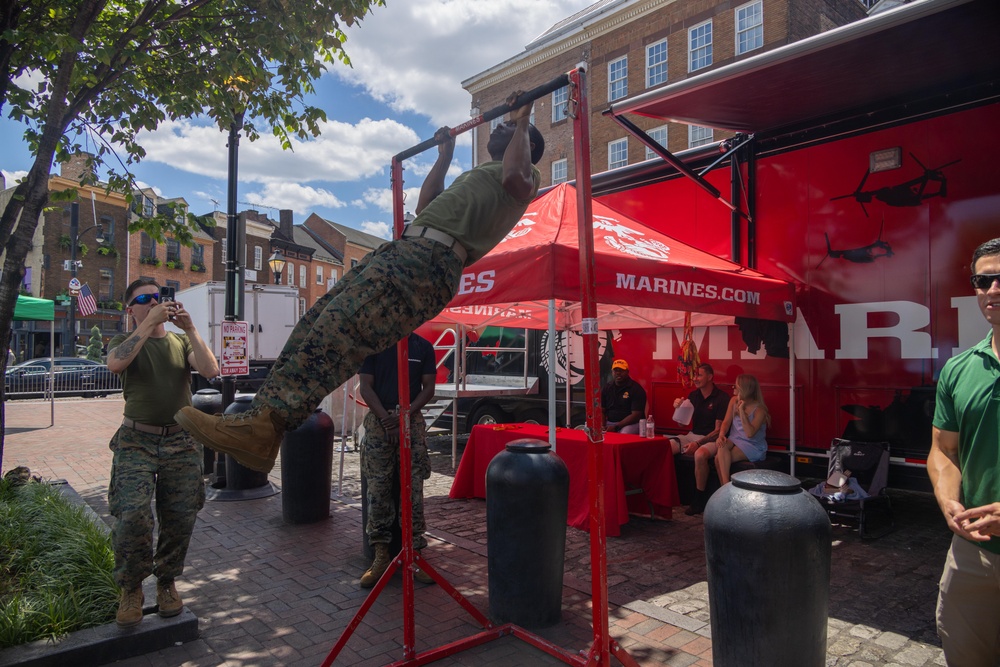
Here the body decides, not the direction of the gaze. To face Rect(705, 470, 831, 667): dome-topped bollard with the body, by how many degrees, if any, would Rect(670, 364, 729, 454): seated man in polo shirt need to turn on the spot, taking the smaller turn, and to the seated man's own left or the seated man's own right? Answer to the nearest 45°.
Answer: approximately 45° to the seated man's own left

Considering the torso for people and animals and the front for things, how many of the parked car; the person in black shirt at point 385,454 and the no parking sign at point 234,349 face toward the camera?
2

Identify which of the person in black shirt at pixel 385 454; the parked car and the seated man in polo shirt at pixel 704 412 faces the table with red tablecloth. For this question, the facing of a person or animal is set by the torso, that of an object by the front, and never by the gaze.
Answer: the seated man in polo shirt

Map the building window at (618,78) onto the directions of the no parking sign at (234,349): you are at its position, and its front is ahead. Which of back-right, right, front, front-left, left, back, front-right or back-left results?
back-left

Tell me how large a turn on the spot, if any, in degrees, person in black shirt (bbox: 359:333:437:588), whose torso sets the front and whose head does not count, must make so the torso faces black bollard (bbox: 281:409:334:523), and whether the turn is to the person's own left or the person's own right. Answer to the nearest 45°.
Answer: approximately 135° to the person's own right

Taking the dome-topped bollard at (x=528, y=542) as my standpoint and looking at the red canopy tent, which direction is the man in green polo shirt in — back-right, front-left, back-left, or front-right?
back-right

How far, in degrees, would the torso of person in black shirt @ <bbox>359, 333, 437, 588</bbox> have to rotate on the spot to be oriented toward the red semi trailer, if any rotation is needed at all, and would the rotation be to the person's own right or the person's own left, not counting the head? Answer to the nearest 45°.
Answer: approximately 90° to the person's own left

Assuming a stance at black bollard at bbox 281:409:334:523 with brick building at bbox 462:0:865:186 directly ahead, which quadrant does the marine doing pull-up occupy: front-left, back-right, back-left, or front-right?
back-right

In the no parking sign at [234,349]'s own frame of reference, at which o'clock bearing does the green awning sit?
The green awning is roughly at 5 o'clock from the no parking sign.

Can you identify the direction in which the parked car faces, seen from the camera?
facing to the left of the viewer

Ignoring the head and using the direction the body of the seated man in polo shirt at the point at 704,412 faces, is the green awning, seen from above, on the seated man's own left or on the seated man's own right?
on the seated man's own right

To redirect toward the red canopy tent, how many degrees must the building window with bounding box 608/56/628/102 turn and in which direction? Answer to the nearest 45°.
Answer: approximately 45° to its left
